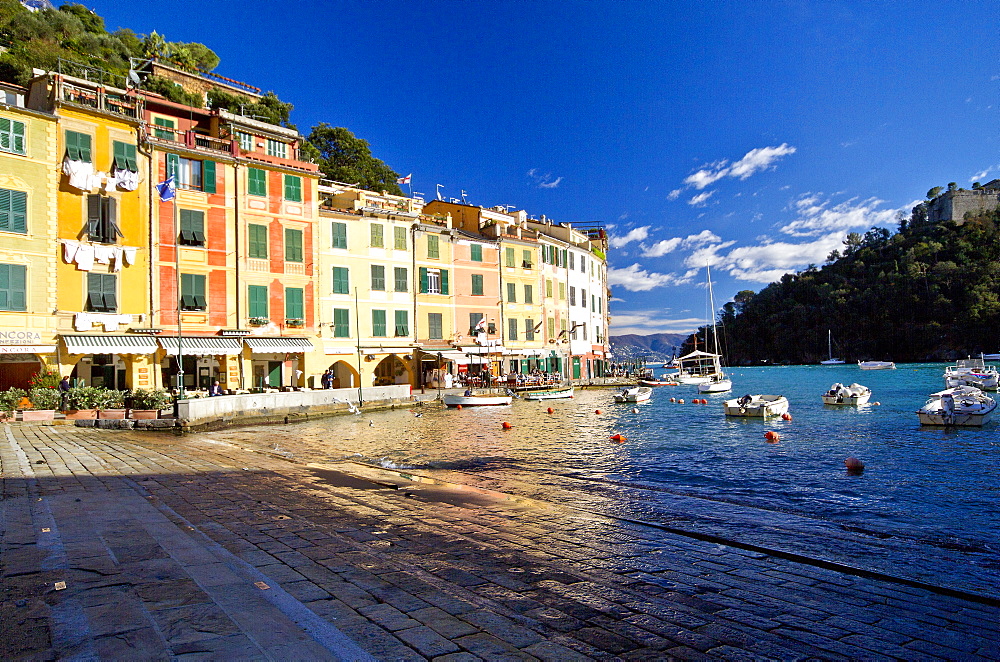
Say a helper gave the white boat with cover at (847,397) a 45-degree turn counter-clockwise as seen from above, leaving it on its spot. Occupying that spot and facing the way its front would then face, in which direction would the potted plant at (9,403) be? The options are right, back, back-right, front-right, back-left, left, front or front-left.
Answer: back

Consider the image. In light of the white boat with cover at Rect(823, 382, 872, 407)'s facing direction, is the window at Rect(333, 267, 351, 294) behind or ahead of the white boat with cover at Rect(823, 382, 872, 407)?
behind

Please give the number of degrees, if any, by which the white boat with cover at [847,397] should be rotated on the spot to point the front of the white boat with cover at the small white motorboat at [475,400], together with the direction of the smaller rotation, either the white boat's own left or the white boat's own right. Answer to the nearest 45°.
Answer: approximately 135° to the white boat's own right

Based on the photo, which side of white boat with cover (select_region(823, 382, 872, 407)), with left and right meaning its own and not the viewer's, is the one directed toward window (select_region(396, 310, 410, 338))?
back

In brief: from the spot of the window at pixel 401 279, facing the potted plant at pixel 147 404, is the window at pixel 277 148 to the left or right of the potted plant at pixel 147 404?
right

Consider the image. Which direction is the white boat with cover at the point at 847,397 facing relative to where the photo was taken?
to the viewer's right

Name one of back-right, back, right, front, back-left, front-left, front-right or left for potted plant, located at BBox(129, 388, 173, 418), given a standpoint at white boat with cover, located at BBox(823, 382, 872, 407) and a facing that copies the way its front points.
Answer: back-right
